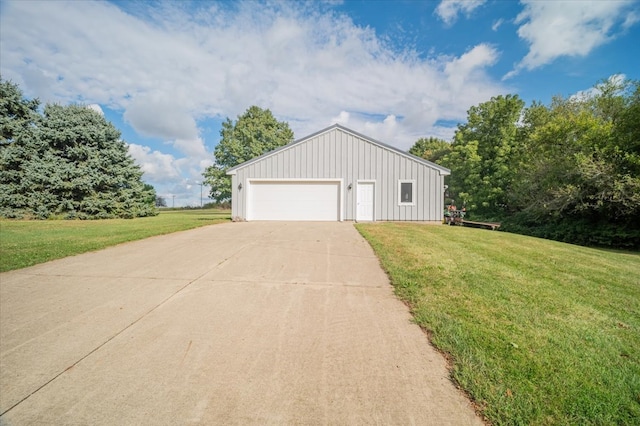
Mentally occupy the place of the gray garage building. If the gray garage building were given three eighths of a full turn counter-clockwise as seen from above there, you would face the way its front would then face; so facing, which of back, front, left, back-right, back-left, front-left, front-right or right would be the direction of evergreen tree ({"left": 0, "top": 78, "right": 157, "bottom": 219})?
back-left

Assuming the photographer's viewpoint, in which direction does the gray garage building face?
facing the viewer

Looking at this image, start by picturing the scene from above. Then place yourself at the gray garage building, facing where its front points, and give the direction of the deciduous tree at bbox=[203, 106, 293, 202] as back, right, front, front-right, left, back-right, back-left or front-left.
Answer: back-right
